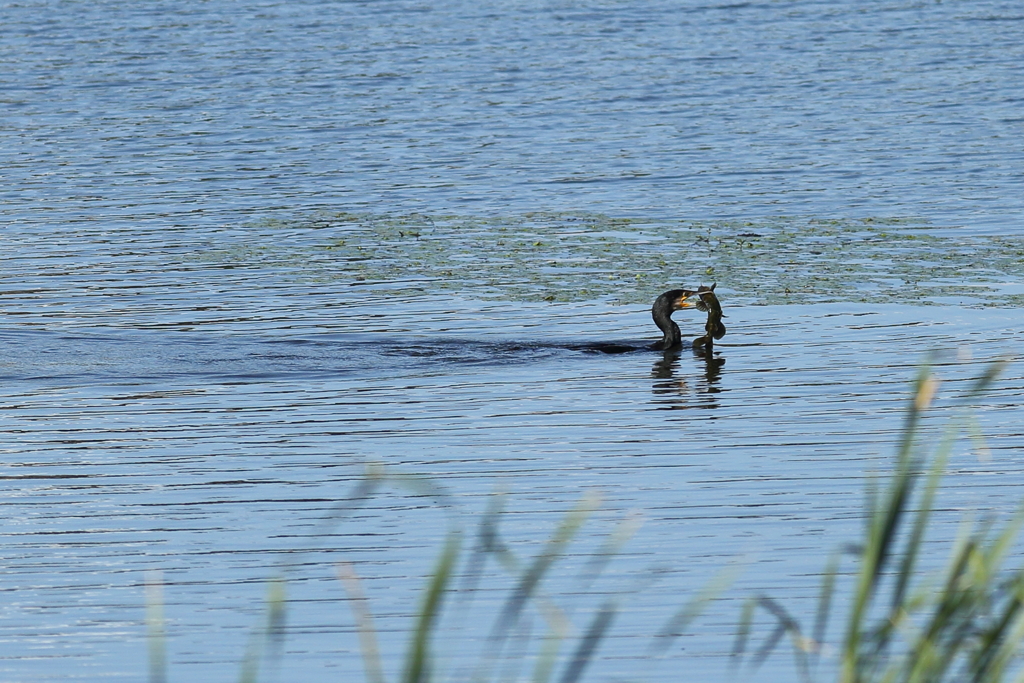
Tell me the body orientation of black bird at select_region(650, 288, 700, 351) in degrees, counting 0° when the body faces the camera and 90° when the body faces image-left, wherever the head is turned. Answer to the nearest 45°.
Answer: approximately 270°
